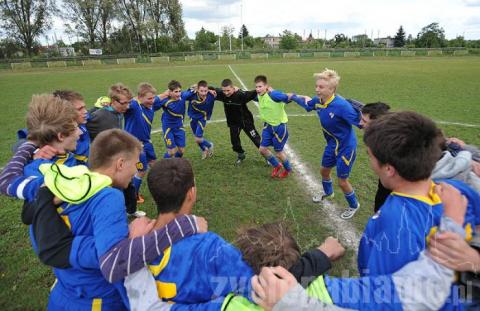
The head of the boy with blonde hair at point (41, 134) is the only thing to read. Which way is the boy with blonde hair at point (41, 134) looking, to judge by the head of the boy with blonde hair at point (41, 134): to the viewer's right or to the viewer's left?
to the viewer's right

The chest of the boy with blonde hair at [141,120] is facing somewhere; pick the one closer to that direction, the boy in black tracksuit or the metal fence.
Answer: the boy in black tracksuit

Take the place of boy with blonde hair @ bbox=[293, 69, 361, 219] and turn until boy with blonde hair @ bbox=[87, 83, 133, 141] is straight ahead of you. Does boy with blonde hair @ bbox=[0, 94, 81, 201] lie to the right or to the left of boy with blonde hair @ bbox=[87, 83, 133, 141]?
left

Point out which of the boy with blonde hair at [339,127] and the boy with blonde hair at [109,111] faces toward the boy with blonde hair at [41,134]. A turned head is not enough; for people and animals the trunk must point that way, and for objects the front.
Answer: the boy with blonde hair at [339,127]

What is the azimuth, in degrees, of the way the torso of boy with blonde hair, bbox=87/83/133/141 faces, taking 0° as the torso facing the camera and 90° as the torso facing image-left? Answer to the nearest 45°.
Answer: approximately 270°

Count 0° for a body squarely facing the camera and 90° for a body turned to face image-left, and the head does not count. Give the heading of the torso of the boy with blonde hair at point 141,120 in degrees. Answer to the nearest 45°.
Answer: approximately 315°

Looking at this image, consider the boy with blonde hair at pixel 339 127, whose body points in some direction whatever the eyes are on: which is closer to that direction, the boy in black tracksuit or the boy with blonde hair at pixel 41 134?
the boy with blonde hair

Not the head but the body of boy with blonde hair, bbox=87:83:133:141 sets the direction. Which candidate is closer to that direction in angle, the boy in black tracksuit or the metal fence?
the boy in black tracksuit

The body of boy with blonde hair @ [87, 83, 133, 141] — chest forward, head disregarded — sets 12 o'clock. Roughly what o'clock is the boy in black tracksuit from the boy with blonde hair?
The boy in black tracksuit is roughly at 11 o'clock from the boy with blonde hair.

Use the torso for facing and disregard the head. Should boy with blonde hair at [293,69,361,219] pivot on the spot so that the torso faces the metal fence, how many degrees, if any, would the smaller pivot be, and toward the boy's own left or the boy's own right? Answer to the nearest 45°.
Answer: approximately 135° to the boy's own right

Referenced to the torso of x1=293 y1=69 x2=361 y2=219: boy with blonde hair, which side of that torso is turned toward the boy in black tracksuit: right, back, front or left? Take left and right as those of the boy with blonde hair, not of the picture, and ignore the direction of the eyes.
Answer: right

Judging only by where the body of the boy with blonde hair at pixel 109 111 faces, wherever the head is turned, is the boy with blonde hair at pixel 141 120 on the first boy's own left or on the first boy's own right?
on the first boy's own left

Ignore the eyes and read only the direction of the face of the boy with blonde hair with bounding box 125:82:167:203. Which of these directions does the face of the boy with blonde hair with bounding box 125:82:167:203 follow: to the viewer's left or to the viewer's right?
to the viewer's right

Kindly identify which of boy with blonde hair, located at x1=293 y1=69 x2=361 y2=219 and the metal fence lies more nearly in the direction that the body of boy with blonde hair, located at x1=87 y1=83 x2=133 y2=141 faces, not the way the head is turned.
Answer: the boy with blonde hair

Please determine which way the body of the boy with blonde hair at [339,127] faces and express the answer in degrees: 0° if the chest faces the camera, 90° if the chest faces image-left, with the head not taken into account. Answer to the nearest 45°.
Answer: approximately 45°
